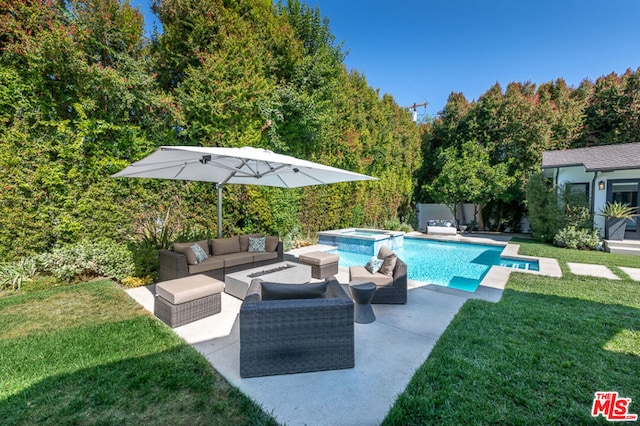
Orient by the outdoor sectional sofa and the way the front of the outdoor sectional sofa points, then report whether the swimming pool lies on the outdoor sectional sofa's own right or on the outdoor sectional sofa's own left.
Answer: on the outdoor sectional sofa's own left

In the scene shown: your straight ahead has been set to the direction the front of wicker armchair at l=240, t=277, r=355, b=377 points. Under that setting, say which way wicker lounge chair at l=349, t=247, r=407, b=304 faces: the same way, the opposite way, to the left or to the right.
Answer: to the left

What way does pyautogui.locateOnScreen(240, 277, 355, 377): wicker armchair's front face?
away from the camera

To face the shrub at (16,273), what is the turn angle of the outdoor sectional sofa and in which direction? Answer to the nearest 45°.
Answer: approximately 135° to its right

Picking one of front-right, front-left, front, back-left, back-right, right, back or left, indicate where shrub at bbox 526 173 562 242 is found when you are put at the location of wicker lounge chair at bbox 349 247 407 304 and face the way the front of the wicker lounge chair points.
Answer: back-right

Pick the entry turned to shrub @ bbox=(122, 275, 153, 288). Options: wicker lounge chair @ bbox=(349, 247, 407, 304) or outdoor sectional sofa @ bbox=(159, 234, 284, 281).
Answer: the wicker lounge chair

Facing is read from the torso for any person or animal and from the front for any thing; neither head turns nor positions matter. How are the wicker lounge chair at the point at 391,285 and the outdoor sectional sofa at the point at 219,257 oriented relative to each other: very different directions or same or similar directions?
very different directions

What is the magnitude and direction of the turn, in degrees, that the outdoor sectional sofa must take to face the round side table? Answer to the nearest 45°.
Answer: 0° — it already faces it

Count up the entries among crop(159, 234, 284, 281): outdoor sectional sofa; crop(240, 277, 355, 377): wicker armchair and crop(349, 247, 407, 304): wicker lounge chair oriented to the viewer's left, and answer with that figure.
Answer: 1

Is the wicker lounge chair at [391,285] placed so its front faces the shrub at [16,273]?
yes

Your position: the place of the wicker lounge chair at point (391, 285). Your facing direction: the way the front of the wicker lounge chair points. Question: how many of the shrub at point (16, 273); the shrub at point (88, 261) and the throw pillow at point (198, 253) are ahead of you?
3

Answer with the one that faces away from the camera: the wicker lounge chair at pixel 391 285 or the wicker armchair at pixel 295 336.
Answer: the wicker armchair

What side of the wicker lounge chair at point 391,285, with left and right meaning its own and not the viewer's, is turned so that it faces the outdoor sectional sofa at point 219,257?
front

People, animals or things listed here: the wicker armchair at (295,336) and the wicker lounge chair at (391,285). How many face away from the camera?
1

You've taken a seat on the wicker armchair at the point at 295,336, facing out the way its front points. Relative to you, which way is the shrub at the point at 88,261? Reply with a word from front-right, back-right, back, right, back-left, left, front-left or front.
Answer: front-left

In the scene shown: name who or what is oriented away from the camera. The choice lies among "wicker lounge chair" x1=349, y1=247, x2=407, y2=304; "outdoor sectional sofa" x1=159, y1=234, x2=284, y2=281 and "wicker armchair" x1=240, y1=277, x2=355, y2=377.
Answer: the wicker armchair

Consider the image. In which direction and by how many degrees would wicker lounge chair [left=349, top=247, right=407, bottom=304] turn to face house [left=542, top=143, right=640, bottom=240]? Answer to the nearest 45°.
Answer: approximately 135° to its right

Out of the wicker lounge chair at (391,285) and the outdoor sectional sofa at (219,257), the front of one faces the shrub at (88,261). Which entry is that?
the wicker lounge chair

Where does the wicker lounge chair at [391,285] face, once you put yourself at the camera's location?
facing to the left of the viewer

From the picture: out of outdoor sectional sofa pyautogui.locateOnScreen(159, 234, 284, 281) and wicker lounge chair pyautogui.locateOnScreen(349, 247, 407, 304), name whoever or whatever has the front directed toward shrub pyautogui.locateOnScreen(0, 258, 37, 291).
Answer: the wicker lounge chair
